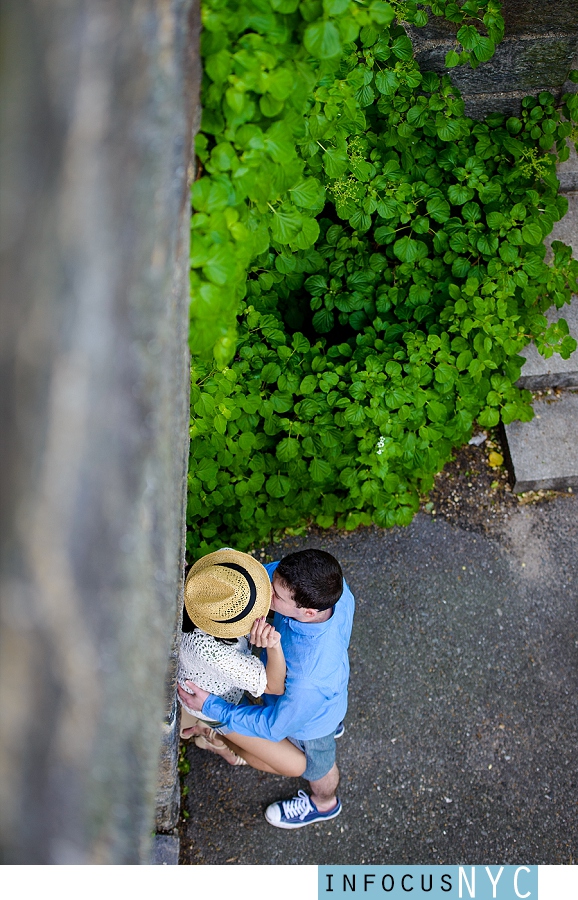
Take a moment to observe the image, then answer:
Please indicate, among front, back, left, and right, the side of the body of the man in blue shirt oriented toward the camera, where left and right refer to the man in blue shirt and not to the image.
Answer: left

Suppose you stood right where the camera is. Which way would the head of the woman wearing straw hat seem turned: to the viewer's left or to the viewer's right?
to the viewer's right
